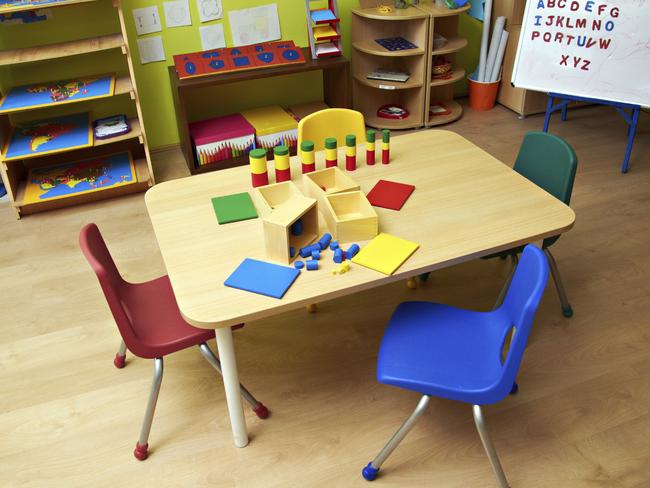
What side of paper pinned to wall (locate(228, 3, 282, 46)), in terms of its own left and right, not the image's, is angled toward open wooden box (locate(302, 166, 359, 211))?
front

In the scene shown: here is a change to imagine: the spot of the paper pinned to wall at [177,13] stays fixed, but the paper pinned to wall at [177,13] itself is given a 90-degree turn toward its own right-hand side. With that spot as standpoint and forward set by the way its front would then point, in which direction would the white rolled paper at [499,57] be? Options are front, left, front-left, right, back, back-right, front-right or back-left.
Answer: back

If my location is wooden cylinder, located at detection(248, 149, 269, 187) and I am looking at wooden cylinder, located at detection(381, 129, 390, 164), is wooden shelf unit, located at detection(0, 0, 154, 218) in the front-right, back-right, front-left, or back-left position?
back-left

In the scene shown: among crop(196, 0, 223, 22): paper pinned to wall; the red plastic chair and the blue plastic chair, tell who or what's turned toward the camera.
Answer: the paper pinned to wall

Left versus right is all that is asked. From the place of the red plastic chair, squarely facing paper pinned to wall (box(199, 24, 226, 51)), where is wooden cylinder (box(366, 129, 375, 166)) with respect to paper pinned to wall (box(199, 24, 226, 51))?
right

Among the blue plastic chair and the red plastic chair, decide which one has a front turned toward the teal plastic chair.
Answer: the red plastic chair

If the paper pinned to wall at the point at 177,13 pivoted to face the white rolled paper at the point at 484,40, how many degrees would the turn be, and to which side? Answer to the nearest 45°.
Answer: approximately 90° to its left

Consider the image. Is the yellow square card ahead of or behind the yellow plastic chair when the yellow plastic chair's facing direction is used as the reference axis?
ahead

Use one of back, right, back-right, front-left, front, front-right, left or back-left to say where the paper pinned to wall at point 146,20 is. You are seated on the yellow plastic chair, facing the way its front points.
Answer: back-right

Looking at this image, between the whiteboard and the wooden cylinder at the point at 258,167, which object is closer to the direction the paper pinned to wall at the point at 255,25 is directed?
the wooden cylinder

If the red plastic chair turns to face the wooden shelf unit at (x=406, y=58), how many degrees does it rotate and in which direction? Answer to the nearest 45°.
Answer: approximately 45° to its left

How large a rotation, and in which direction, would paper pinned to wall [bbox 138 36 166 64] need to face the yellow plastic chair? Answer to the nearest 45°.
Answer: approximately 45° to its left

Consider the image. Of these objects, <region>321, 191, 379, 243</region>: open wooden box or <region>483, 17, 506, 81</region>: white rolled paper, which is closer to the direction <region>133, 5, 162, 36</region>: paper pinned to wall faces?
the open wooden box

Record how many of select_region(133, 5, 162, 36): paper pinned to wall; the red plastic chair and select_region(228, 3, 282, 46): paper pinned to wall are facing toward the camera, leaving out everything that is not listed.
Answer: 2
